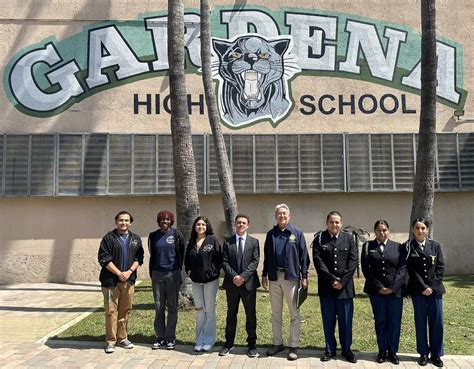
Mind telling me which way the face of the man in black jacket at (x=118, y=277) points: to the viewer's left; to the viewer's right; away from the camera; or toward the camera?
toward the camera

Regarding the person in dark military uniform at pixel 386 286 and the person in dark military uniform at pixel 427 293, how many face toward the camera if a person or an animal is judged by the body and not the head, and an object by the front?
2

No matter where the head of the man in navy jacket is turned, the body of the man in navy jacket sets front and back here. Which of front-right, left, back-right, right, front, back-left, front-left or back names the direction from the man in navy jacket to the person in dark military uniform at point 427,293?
left

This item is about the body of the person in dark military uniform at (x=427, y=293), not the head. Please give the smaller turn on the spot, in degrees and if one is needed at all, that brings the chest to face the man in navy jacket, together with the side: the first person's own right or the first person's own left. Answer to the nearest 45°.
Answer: approximately 90° to the first person's own right

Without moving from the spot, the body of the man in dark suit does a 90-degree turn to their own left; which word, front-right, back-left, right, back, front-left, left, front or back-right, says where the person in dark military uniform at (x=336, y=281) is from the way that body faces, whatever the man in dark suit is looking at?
front

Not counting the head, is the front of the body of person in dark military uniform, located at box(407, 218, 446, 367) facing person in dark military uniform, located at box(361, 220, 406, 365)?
no

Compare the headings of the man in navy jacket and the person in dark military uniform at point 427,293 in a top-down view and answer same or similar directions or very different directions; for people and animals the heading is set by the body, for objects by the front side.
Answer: same or similar directions

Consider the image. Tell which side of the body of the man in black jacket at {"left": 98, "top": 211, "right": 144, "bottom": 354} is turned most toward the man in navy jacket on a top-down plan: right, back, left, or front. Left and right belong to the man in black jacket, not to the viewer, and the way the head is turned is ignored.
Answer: left

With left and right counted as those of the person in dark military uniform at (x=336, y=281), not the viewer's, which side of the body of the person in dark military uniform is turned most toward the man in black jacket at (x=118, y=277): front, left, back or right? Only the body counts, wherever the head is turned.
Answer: right

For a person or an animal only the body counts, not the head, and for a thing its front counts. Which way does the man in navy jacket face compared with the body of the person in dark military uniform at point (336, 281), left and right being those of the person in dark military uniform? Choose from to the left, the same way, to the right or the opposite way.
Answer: the same way

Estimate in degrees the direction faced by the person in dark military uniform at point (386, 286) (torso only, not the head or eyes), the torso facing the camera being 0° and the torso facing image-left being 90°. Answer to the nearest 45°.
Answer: approximately 0°

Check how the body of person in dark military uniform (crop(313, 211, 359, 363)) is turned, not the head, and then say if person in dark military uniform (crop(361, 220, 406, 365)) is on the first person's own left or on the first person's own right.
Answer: on the first person's own left

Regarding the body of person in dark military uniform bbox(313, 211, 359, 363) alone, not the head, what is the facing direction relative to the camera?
toward the camera

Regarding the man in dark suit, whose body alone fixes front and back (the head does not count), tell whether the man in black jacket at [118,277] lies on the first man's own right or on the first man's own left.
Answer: on the first man's own right

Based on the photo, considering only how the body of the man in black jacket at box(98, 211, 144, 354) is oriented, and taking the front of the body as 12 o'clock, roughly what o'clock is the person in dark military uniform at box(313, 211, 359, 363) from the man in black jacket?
The person in dark military uniform is roughly at 10 o'clock from the man in black jacket.

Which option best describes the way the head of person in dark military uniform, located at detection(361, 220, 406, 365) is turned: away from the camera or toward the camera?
toward the camera

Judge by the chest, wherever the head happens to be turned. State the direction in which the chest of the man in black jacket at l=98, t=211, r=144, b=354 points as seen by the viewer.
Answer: toward the camera

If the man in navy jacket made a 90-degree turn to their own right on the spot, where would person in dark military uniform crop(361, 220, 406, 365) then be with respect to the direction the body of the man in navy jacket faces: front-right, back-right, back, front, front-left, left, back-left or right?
back

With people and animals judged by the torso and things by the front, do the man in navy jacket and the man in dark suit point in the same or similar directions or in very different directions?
same or similar directions
